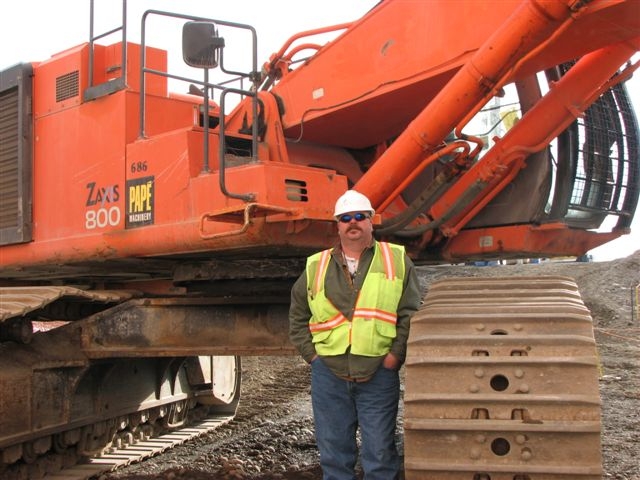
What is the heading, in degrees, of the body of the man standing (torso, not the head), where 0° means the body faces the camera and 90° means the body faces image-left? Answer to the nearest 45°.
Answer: approximately 0°

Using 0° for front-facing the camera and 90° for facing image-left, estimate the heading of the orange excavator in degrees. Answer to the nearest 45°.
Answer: approximately 315°
